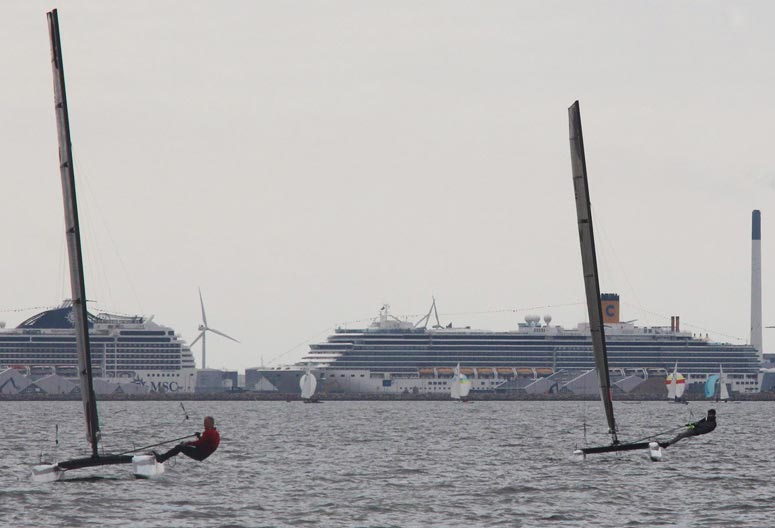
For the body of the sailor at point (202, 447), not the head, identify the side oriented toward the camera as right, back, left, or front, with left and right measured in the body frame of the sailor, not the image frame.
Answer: left

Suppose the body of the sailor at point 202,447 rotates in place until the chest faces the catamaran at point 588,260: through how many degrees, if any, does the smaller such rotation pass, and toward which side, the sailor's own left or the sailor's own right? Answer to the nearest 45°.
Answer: approximately 135° to the sailor's own right

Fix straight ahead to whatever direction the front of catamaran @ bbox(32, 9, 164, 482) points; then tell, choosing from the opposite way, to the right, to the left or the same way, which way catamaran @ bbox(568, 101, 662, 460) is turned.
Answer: the same way

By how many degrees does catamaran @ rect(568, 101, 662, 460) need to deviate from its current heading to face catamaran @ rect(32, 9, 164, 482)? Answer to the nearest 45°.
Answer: approximately 45° to its right
